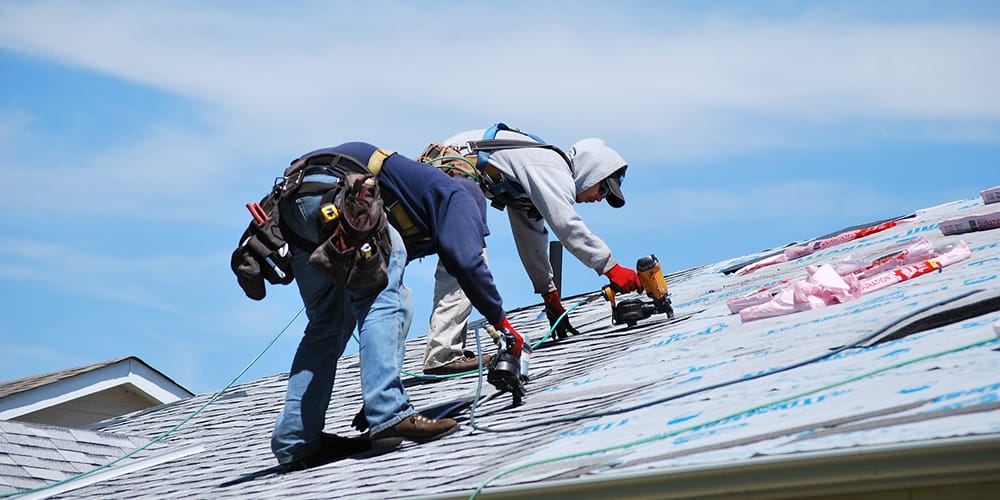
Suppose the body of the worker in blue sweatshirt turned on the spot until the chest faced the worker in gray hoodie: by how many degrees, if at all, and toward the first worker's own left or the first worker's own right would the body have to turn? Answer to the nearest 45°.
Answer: approximately 45° to the first worker's own left

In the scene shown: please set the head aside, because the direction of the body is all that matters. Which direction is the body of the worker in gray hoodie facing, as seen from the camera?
to the viewer's right

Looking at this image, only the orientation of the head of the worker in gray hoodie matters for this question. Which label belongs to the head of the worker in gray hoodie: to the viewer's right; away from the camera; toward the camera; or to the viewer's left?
to the viewer's right

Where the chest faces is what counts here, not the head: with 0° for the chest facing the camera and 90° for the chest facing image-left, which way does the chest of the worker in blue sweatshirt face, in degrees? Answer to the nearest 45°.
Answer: approximately 270°

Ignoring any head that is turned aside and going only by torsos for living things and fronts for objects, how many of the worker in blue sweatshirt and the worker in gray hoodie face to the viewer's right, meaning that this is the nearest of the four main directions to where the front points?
2

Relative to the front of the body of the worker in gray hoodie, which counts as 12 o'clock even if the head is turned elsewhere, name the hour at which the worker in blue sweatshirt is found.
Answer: The worker in blue sweatshirt is roughly at 4 o'clock from the worker in gray hoodie.
